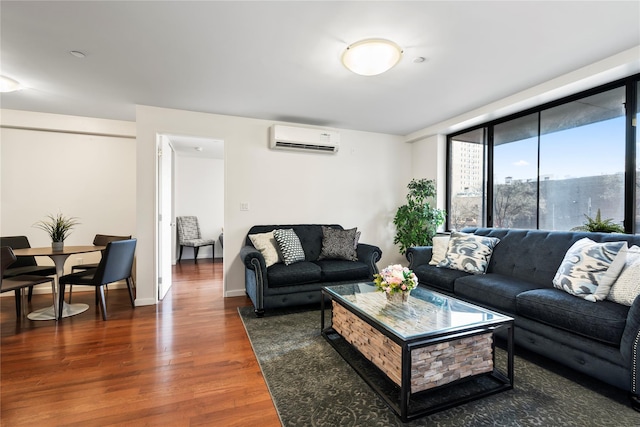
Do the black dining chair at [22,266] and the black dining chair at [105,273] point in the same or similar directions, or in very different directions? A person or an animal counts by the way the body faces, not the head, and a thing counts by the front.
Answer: very different directions

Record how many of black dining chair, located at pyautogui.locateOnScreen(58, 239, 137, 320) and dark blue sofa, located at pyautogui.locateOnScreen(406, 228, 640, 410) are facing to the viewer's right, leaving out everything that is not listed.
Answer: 0

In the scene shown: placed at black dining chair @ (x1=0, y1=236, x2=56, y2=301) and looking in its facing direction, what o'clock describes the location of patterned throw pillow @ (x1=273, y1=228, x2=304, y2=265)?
The patterned throw pillow is roughly at 12 o'clock from the black dining chair.

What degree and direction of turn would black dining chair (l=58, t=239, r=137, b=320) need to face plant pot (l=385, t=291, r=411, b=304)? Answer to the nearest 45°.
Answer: approximately 180°

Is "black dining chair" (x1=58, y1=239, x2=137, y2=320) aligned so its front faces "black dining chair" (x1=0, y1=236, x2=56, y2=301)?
yes

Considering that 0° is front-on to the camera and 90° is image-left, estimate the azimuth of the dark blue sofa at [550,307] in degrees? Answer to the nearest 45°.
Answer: approximately 45°

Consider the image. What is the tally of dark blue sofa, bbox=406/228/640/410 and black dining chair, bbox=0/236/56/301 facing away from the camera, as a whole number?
0

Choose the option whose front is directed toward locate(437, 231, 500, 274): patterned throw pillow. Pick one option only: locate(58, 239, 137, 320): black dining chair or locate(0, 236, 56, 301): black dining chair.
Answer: locate(0, 236, 56, 301): black dining chair

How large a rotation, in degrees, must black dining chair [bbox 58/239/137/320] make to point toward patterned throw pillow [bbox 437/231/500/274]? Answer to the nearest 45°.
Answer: approximately 180°

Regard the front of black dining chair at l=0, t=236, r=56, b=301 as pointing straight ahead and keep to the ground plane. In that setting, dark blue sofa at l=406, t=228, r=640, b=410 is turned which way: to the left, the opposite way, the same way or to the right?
the opposite way

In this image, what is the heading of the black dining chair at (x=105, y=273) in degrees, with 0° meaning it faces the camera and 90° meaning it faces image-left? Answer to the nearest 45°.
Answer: approximately 135°

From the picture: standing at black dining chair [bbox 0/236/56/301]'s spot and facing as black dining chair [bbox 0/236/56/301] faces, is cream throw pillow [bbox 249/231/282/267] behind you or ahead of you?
ahead
